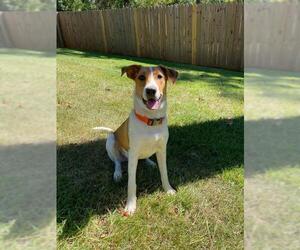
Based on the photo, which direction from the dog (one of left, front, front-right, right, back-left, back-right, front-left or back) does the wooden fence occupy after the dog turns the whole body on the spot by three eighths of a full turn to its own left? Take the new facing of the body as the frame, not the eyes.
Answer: front

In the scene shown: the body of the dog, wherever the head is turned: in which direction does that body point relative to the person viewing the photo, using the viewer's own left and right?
facing the viewer and to the right of the viewer
